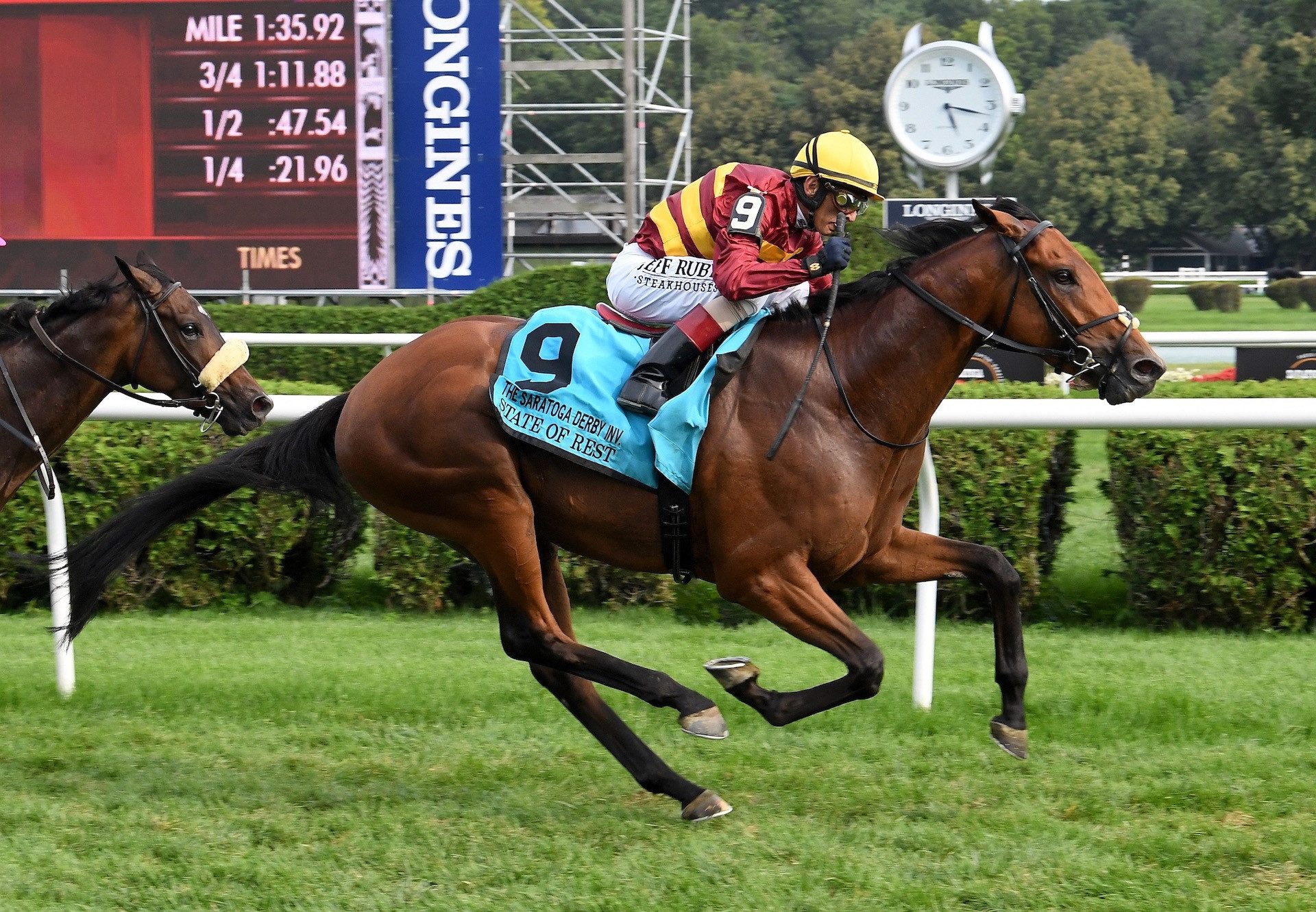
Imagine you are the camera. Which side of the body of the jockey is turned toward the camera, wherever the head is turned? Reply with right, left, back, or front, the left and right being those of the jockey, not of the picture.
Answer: right

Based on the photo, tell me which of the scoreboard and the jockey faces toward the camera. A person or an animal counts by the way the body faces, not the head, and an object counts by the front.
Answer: the scoreboard

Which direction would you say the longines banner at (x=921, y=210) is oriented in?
toward the camera

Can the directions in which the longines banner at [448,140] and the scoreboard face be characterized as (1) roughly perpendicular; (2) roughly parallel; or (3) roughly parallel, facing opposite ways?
roughly parallel

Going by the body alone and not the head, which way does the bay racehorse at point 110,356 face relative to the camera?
to the viewer's right

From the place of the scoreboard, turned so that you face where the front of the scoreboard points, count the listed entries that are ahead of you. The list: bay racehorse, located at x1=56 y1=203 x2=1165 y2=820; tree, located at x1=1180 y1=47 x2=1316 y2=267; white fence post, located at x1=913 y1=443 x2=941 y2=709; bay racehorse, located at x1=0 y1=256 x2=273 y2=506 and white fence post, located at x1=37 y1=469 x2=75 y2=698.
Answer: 4

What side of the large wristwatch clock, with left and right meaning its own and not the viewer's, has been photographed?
front

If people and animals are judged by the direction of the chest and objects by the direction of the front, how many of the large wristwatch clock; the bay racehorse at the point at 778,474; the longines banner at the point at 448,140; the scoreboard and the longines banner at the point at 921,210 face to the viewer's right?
1

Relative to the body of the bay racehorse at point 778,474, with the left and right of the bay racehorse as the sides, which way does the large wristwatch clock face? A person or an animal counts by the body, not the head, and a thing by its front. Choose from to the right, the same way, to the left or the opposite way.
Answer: to the right

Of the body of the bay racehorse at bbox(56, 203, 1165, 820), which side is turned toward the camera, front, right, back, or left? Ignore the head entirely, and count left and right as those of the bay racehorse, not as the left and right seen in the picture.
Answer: right

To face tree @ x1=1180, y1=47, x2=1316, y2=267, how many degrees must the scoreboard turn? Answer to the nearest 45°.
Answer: approximately 135° to its left

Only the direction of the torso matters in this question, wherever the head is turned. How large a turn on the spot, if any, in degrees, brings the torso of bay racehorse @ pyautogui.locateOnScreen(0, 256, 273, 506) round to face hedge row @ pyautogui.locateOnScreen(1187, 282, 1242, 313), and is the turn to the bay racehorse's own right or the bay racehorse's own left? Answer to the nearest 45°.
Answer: approximately 45° to the bay racehorse's own left

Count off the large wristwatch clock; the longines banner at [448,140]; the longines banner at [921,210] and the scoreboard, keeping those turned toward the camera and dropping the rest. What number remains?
4

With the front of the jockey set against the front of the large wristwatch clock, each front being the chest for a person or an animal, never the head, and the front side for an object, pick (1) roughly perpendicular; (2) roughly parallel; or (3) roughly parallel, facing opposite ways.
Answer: roughly perpendicular

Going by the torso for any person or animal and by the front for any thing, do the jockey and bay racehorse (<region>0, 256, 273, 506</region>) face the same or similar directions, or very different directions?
same or similar directions

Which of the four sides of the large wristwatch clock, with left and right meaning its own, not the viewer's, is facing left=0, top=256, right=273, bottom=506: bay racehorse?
front

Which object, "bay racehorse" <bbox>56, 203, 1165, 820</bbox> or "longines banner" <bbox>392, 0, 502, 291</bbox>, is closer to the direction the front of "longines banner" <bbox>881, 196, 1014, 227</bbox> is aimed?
the bay racehorse

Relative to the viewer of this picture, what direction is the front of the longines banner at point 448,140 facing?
facing the viewer
